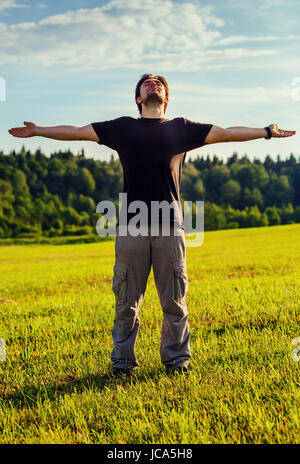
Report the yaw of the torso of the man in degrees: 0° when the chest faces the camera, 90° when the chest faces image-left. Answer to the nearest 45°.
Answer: approximately 0°
